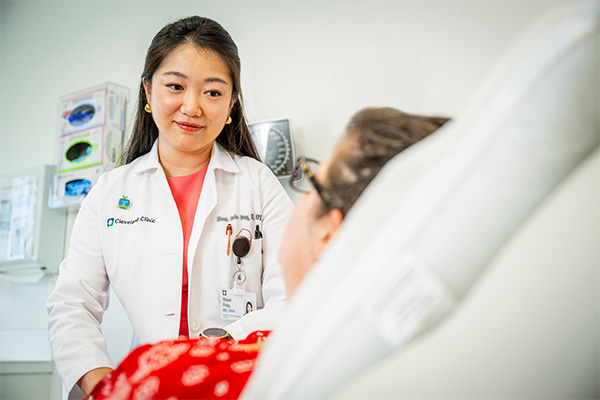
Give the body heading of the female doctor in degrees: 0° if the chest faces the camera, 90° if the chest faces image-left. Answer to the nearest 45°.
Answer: approximately 0°

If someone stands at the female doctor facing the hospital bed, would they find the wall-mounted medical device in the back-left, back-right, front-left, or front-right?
back-left

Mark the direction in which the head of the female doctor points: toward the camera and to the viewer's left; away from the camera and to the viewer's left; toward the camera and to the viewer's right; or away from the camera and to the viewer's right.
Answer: toward the camera and to the viewer's right

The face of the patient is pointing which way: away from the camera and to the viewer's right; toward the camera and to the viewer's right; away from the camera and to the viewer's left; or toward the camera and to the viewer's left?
away from the camera and to the viewer's left

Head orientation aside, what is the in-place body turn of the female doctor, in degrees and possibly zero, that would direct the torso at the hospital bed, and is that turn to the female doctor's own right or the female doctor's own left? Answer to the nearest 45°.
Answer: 0° — they already face it

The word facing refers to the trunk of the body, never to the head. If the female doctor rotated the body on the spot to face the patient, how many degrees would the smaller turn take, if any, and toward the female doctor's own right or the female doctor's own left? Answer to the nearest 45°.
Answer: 0° — they already face them
